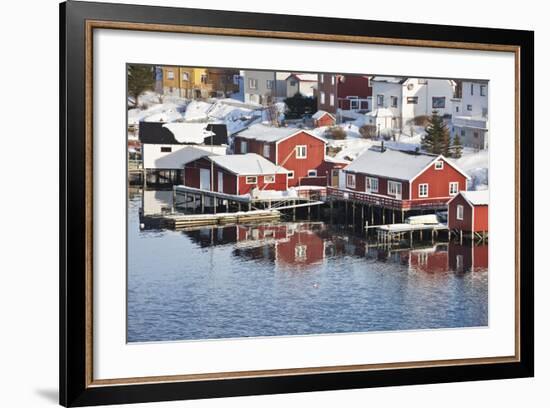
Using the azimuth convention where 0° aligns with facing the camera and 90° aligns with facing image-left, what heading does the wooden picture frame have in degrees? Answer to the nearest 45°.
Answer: approximately 315°
